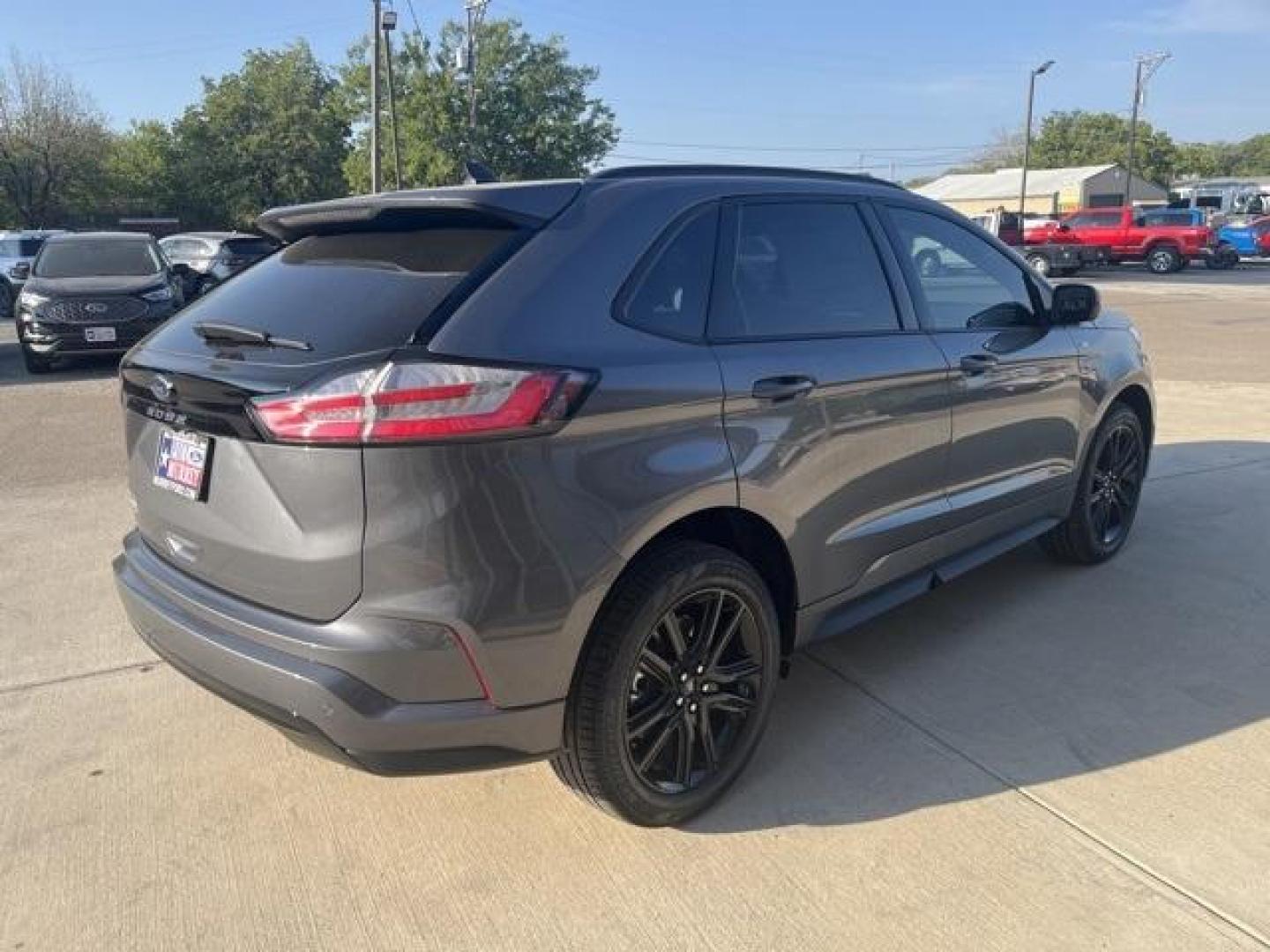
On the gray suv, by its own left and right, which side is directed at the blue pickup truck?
front

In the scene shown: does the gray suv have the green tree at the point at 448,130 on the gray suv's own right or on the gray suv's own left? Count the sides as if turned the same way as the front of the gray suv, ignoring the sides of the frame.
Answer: on the gray suv's own left

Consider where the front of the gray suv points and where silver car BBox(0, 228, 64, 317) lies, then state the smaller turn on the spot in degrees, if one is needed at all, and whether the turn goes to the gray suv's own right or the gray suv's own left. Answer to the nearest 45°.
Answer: approximately 90° to the gray suv's own left

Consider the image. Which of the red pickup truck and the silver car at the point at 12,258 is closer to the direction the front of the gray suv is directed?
the red pickup truck

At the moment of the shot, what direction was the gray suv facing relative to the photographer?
facing away from the viewer and to the right of the viewer

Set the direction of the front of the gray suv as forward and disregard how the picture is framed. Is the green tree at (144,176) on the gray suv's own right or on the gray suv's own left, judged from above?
on the gray suv's own left
